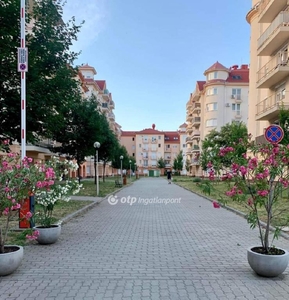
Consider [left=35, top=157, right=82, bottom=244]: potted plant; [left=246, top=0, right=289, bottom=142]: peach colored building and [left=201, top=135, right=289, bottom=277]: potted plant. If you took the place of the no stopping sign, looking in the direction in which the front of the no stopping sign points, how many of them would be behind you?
1

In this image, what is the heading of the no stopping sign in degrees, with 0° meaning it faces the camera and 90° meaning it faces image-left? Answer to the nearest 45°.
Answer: approximately 0°

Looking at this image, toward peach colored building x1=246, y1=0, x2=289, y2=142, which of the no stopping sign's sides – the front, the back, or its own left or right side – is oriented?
back

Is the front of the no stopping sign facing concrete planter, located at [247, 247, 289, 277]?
yes

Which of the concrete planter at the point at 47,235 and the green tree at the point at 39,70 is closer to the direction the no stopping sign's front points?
the concrete planter

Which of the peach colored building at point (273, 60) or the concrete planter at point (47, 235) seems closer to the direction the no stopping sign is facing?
the concrete planter

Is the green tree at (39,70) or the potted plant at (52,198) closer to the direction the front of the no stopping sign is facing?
the potted plant

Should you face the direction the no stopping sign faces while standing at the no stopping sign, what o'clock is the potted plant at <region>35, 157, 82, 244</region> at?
The potted plant is roughly at 2 o'clock from the no stopping sign.

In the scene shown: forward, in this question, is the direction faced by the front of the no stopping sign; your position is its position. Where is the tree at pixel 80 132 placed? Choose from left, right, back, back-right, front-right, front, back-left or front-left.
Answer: back-right

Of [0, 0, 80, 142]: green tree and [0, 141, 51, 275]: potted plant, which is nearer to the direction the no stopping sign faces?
the potted plant

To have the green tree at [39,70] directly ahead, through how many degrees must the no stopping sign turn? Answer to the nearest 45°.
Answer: approximately 90° to its right

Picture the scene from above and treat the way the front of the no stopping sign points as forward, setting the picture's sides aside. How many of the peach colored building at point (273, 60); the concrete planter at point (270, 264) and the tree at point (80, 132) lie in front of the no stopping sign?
1
